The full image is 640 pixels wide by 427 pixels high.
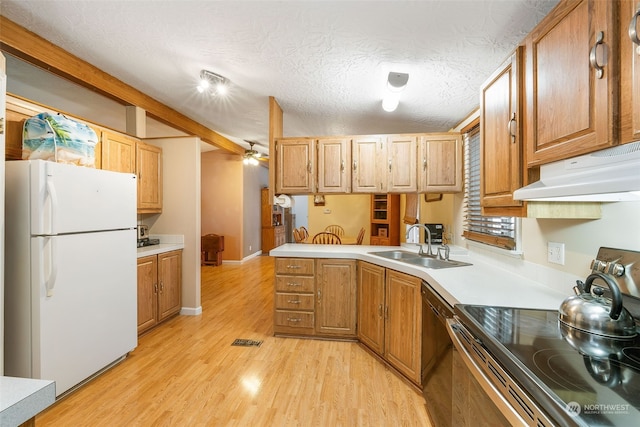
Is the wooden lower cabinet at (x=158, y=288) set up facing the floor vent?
yes

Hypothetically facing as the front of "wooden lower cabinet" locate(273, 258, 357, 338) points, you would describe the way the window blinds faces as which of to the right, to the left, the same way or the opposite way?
to the right

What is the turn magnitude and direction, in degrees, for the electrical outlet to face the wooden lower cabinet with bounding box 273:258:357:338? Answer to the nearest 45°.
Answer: approximately 45° to its right

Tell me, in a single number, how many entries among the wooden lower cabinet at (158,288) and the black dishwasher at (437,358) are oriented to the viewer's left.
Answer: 1

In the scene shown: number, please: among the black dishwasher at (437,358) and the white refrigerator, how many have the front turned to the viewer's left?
1

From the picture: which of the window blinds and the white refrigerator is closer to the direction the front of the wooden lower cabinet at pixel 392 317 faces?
the white refrigerator
